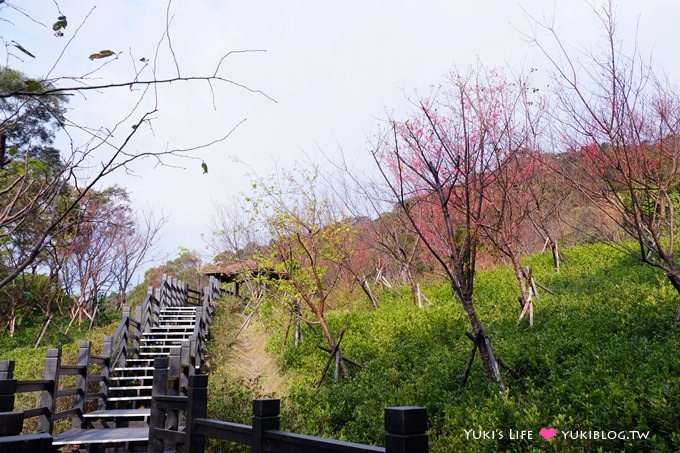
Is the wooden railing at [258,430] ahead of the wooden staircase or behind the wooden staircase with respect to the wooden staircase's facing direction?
ahead

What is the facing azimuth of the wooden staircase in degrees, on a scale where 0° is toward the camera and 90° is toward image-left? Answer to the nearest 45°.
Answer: approximately 0°
